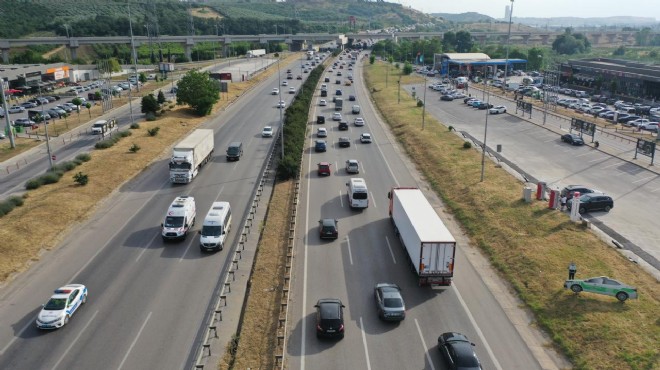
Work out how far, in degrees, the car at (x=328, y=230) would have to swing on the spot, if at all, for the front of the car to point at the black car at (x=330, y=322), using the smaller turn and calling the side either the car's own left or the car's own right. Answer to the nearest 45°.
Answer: approximately 180°

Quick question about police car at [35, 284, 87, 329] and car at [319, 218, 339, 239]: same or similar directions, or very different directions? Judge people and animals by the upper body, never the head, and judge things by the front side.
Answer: very different directions

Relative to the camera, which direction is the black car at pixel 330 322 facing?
away from the camera

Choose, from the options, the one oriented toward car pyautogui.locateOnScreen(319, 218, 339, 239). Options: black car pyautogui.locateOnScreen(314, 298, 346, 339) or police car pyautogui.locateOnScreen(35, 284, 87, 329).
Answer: the black car

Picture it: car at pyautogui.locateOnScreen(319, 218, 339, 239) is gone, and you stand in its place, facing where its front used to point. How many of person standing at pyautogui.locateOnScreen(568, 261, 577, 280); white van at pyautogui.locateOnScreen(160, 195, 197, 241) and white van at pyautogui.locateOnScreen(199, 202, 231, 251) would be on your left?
2

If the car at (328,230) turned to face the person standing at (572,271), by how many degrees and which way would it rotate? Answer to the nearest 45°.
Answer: approximately 135° to its right

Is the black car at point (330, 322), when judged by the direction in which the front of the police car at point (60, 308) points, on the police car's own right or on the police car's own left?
on the police car's own left

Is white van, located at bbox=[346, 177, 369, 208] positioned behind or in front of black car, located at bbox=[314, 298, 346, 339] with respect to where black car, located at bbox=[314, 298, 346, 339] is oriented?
in front

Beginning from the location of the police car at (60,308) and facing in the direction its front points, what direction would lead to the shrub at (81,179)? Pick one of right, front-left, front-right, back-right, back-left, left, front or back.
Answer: back-right

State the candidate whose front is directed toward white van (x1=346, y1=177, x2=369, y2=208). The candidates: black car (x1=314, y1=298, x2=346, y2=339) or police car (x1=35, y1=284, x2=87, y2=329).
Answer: the black car

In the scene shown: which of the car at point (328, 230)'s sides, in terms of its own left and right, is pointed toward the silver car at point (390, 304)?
back

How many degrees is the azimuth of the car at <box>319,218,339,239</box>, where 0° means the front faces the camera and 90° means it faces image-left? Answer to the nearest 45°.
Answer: approximately 180°

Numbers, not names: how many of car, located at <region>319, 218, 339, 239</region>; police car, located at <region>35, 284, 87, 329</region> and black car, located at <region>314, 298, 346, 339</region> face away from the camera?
2

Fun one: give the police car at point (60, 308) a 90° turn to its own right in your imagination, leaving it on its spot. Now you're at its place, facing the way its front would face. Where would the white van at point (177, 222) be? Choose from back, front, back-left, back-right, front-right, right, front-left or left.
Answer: right

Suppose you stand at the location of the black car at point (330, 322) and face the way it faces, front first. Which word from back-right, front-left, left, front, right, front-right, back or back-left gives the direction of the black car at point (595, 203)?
front-right

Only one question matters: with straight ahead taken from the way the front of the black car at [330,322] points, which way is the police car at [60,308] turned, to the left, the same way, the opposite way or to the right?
the opposite way

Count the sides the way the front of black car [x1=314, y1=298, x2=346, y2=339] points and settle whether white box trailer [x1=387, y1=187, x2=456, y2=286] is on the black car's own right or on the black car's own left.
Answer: on the black car's own right

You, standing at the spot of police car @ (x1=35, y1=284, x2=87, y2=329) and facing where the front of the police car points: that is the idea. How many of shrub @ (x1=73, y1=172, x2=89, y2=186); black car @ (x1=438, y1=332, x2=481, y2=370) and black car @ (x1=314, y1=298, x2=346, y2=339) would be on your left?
2
